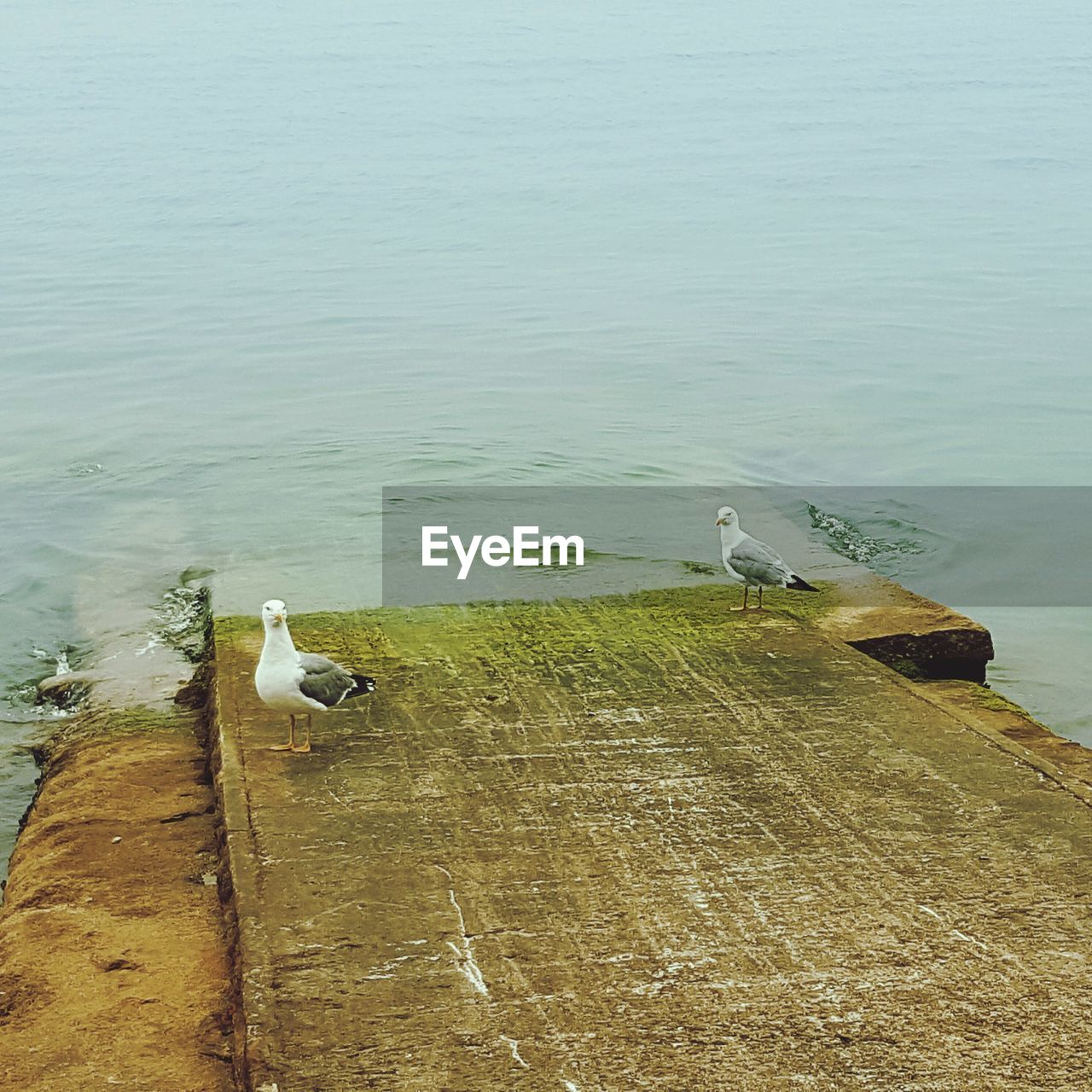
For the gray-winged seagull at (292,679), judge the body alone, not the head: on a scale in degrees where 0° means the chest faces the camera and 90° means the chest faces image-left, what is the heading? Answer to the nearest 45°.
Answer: approximately 45°

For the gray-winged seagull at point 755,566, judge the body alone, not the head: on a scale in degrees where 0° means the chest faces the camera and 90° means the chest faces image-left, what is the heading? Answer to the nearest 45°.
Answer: approximately 90°
